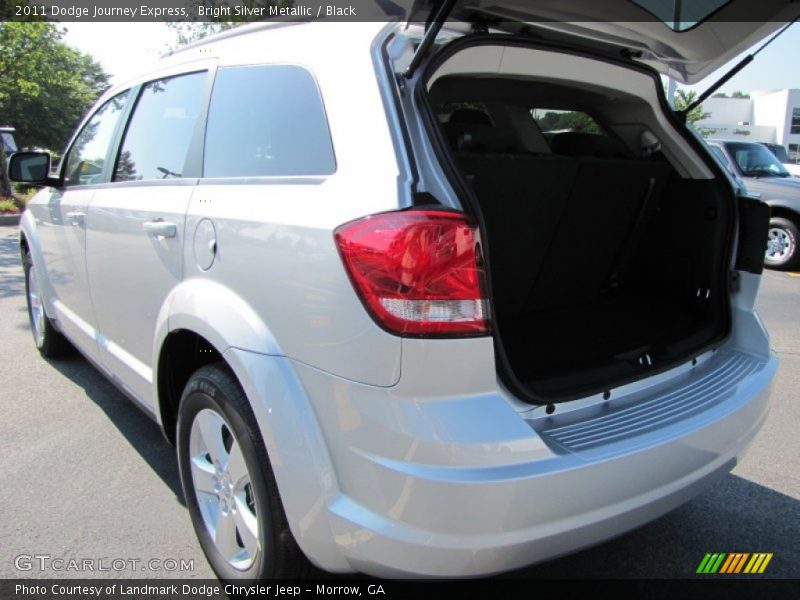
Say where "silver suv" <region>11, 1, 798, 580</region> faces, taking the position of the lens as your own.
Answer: facing away from the viewer and to the left of the viewer

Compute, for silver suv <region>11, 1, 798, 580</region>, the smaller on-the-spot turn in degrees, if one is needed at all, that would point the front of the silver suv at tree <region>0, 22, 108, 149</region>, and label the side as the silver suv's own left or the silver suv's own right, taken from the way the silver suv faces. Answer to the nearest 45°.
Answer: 0° — it already faces it

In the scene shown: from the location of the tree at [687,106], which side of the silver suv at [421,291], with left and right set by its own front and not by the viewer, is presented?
right

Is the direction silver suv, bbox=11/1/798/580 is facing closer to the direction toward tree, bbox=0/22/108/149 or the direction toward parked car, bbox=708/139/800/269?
the tree

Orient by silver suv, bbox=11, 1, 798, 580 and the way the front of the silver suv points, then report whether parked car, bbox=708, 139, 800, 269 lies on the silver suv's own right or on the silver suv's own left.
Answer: on the silver suv's own right

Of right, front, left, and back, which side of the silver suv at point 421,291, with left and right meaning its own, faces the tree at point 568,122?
right

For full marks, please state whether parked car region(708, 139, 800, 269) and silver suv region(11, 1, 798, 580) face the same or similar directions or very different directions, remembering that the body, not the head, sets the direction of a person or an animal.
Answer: very different directions
